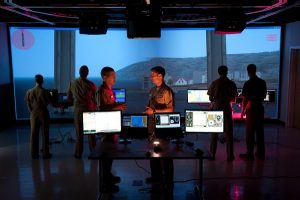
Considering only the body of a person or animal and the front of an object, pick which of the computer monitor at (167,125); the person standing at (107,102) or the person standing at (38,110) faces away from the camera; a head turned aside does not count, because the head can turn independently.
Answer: the person standing at (38,110)

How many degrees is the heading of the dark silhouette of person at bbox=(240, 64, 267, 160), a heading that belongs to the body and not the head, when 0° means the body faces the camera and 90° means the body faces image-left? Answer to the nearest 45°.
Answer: approximately 135°

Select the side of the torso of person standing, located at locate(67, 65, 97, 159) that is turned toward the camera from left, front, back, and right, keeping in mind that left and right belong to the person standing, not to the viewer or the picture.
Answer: back

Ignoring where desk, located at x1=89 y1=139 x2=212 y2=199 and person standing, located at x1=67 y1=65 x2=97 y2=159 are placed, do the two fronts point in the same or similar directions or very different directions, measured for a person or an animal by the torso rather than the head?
very different directions

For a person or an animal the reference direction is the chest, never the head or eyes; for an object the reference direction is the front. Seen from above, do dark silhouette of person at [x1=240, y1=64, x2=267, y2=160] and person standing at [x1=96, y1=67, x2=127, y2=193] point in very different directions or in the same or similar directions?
very different directions

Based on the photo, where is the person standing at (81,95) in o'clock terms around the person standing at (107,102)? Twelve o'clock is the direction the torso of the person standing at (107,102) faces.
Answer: the person standing at (81,95) is roughly at 7 o'clock from the person standing at (107,102).

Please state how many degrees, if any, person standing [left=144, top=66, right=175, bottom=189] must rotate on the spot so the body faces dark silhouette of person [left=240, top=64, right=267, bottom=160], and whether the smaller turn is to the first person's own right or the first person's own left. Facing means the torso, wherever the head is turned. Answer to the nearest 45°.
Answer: approximately 180°

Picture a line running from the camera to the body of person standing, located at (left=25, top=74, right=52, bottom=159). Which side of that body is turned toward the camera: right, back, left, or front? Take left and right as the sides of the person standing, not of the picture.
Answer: back

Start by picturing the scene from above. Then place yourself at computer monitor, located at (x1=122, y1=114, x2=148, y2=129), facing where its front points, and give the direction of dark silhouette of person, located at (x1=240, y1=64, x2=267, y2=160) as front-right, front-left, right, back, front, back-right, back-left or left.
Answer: back-left
